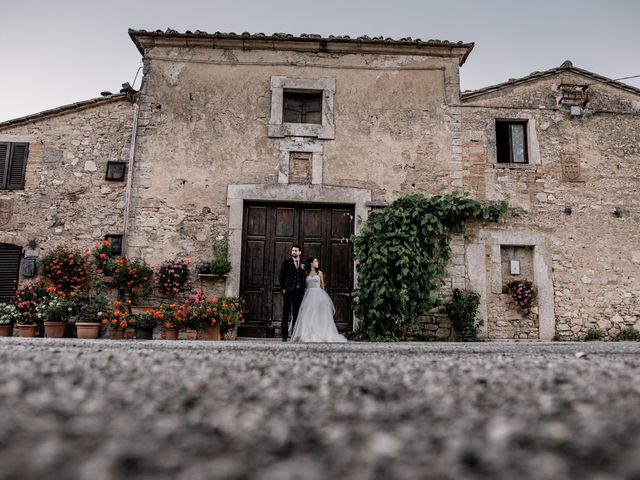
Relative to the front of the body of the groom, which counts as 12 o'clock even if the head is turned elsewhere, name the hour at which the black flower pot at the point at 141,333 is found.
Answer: The black flower pot is roughly at 3 o'clock from the groom.

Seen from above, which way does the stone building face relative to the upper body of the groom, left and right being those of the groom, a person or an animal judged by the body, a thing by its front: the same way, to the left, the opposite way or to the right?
the same way

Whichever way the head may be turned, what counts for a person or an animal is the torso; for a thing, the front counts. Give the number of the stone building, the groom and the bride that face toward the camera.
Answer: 3

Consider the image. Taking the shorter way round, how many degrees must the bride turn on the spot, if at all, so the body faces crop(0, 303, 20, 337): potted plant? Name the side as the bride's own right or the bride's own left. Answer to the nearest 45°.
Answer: approximately 90° to the bride's own right

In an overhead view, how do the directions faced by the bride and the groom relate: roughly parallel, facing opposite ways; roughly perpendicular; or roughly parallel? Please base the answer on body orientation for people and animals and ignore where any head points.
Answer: roughly parallel

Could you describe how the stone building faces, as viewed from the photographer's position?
facing the viewer

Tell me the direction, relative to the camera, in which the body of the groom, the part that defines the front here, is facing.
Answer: toward the camera

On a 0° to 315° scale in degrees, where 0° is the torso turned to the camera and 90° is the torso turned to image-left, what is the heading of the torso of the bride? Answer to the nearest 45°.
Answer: approximately 0°

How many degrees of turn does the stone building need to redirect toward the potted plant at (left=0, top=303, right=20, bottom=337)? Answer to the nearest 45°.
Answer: approximately 90° to its right

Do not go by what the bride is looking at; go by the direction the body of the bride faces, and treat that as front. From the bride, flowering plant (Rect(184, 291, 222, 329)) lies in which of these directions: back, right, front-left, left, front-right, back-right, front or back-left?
right
